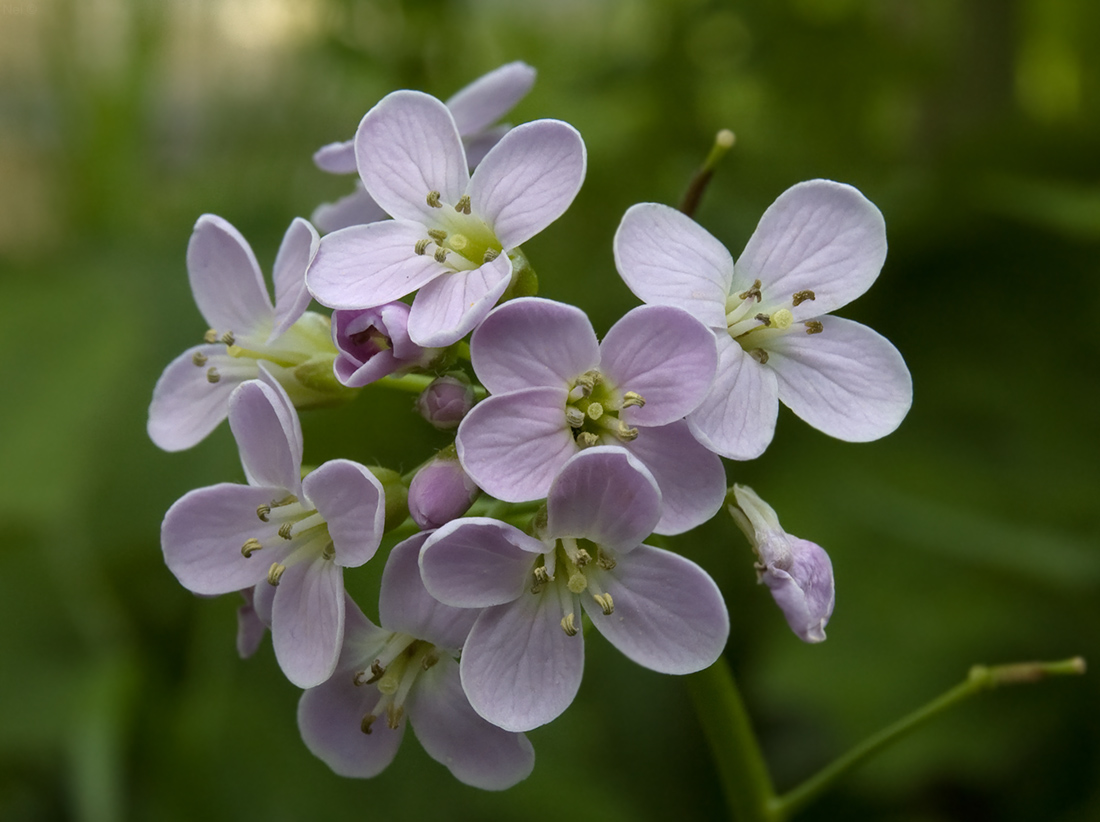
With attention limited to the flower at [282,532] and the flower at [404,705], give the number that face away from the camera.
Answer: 0

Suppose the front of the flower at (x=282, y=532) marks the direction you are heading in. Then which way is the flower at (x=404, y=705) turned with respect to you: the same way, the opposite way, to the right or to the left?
the same way

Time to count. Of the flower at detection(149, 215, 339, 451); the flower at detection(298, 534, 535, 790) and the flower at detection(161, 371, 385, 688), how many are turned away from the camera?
0

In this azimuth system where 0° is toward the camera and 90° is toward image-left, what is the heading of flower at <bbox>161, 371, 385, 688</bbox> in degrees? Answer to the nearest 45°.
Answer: approximately 45°
